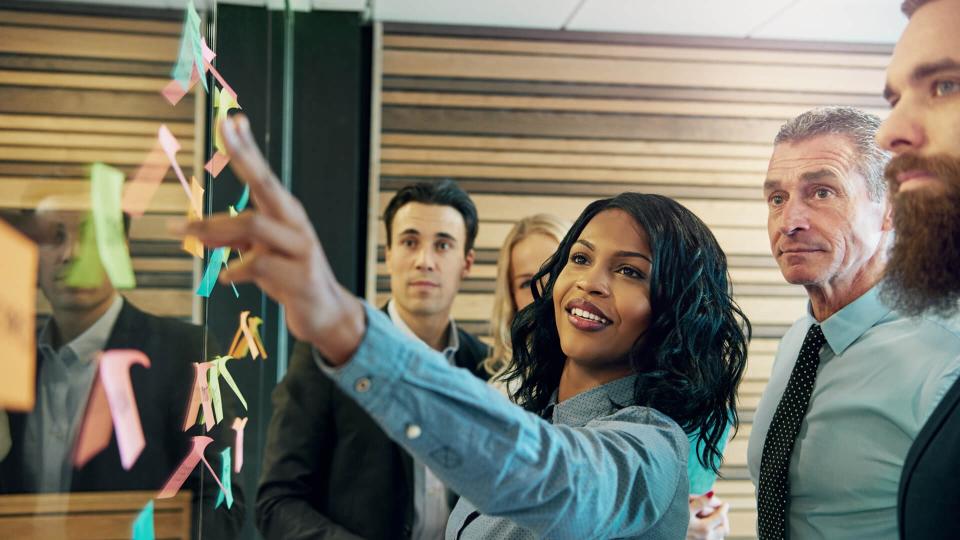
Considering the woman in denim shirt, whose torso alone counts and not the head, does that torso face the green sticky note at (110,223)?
yes

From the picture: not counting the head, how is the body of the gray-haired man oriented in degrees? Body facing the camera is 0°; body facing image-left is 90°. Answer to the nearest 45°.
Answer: approximately 45°

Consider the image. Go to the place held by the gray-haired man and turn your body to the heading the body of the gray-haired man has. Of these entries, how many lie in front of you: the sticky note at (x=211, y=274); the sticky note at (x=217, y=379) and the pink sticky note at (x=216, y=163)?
3

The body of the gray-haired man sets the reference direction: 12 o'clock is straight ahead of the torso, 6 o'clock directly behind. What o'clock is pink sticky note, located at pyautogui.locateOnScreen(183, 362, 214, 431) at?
The pink sticky note is roughly at 12 o'clock from the gray-haired man.

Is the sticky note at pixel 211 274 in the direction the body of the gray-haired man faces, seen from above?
yes

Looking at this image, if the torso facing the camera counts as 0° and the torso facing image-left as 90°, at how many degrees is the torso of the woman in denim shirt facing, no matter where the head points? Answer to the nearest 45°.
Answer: approximately 45°

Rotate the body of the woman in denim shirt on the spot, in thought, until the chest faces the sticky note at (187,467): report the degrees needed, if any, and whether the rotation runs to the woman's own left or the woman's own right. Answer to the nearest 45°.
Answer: approximately 45° to the woman's own right

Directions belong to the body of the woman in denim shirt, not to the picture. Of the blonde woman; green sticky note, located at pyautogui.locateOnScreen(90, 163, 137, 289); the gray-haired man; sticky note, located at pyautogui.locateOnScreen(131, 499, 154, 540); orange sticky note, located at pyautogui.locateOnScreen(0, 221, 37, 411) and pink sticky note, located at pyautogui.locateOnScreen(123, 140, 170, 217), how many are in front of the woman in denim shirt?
4

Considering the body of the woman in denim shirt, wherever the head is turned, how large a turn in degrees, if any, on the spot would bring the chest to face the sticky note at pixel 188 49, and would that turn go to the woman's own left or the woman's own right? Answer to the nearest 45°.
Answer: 0° — they already face it

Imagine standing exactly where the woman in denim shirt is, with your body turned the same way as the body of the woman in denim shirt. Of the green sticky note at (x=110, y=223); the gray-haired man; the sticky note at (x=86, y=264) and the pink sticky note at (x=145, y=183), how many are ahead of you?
3
